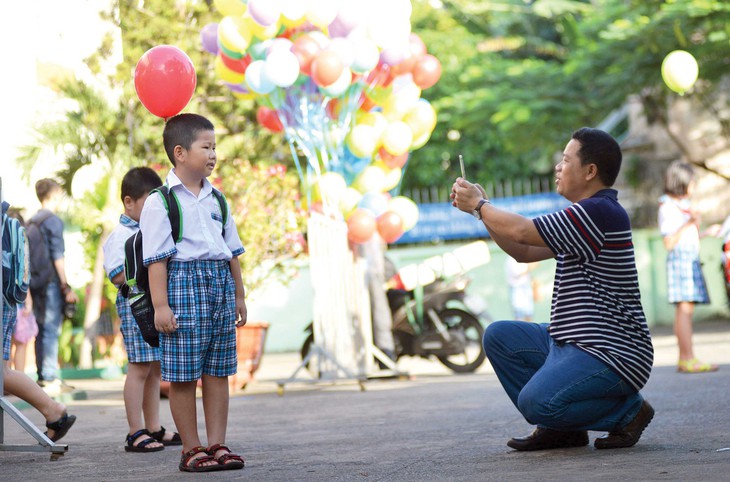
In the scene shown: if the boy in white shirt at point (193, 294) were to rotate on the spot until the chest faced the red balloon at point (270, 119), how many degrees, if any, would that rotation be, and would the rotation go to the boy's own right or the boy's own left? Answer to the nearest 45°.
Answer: approximately 135° to the boy's own left

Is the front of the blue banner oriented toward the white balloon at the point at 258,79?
yes

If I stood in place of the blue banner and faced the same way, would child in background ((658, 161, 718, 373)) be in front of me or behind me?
in front

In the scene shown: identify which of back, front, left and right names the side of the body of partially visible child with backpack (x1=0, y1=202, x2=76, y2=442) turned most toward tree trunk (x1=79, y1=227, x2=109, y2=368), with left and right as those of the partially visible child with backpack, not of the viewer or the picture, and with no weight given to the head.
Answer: right

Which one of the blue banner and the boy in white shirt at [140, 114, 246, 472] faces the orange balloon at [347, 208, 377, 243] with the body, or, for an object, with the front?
the blue banner

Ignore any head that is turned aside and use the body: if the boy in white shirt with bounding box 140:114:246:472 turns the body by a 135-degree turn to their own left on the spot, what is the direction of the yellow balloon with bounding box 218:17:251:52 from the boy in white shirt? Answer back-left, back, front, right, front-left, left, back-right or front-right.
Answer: front

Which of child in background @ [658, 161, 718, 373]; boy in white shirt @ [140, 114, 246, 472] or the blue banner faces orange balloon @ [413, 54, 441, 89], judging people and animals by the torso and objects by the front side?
the blue banner

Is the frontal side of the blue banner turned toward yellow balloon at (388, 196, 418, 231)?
yes
